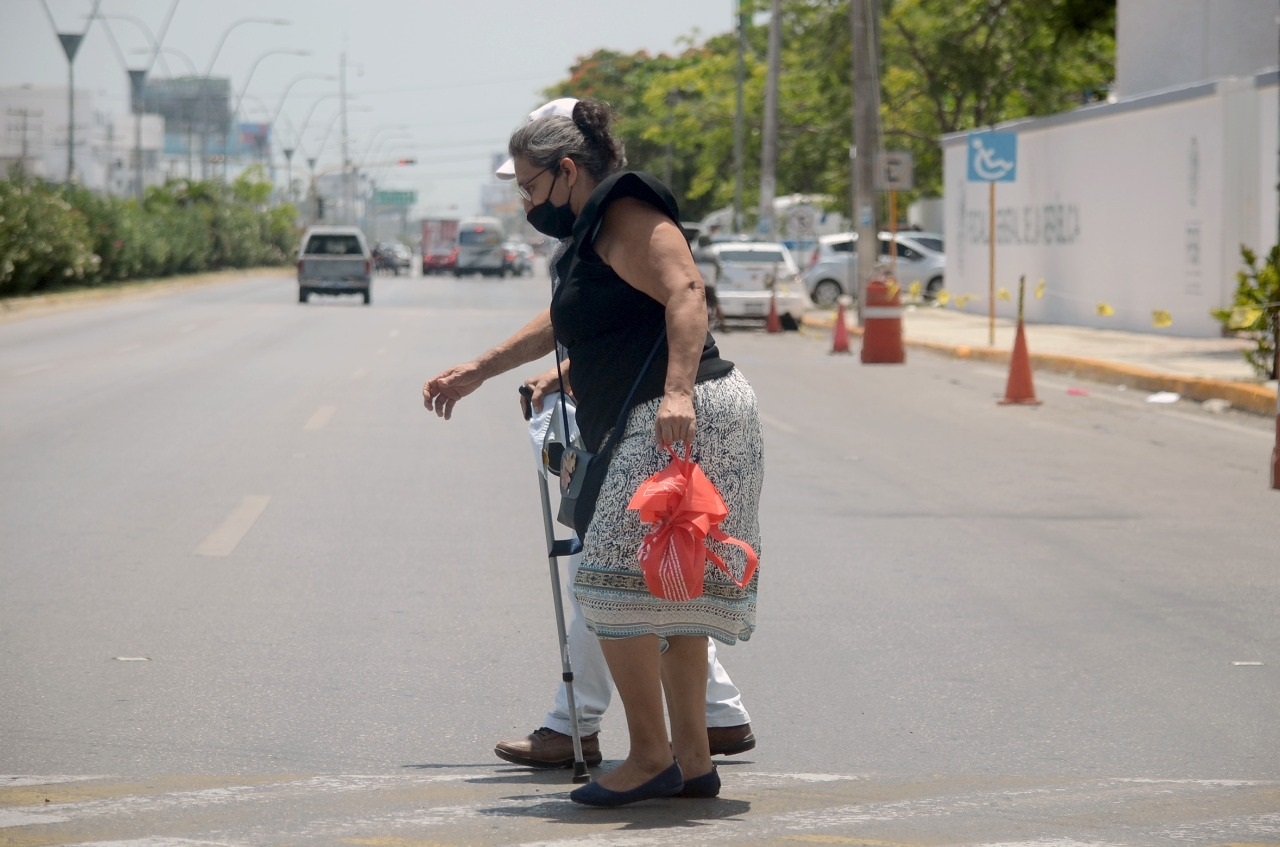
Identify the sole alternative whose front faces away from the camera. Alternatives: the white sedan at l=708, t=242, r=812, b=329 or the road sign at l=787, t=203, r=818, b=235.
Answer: the white sedan

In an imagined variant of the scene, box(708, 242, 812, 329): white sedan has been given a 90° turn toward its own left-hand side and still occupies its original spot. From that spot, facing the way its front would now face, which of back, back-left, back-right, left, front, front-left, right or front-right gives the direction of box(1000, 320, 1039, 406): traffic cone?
left

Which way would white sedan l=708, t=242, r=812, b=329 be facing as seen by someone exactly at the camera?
facing away from the viewer

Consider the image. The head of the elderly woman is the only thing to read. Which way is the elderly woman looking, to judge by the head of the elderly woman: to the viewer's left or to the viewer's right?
to the viewer's left

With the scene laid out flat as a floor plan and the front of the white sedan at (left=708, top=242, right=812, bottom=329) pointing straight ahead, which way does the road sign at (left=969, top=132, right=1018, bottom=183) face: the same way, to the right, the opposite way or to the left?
the opposite way

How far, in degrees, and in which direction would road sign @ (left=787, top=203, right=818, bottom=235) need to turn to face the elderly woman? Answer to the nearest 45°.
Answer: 0° — it already faces them

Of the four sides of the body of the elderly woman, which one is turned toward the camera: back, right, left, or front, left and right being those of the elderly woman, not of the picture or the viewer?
left

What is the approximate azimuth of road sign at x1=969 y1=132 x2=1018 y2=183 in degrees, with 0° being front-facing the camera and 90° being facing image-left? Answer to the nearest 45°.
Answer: approximately 0°
